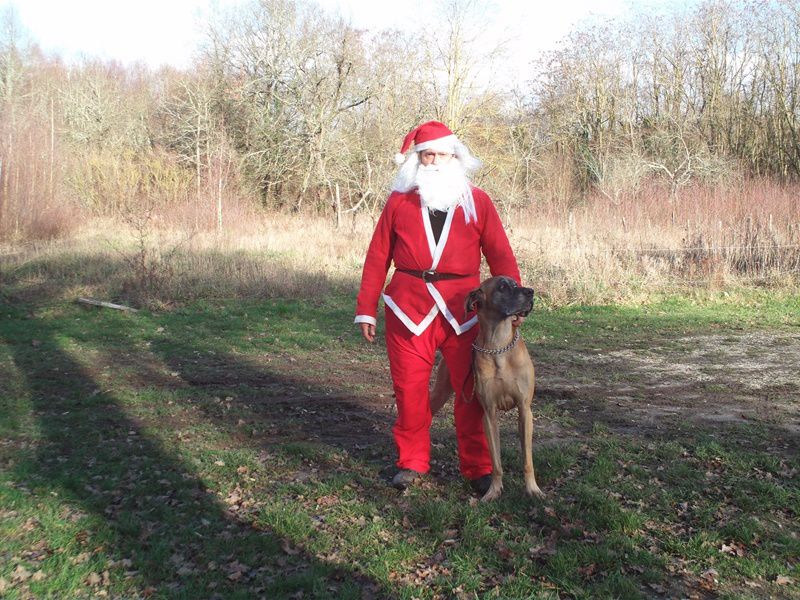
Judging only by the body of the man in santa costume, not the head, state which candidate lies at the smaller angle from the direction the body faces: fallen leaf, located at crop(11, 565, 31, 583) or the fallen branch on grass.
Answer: the fallen leaf

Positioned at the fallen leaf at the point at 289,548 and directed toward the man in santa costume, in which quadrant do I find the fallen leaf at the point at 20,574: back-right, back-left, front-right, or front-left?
back-left

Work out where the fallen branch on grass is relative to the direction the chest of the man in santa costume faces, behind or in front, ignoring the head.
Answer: behind

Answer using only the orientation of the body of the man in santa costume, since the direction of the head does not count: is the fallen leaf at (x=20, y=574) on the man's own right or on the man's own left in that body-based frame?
on the man's own right

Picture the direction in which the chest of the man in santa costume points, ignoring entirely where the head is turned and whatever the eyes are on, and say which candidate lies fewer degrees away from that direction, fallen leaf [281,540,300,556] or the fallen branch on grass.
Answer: the fallen leaf

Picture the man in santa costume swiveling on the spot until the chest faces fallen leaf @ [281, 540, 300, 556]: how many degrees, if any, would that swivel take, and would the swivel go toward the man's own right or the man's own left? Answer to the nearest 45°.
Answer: approximately 45° to the man's own right

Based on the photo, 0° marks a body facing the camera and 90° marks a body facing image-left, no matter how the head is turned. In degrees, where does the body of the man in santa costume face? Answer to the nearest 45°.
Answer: approximately 0°
